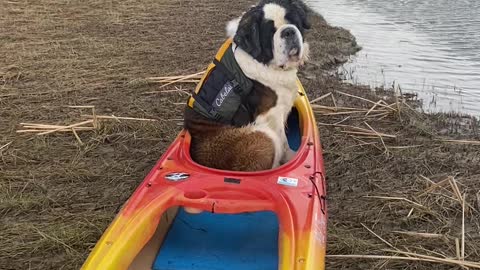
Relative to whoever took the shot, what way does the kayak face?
facing away from the viewer
